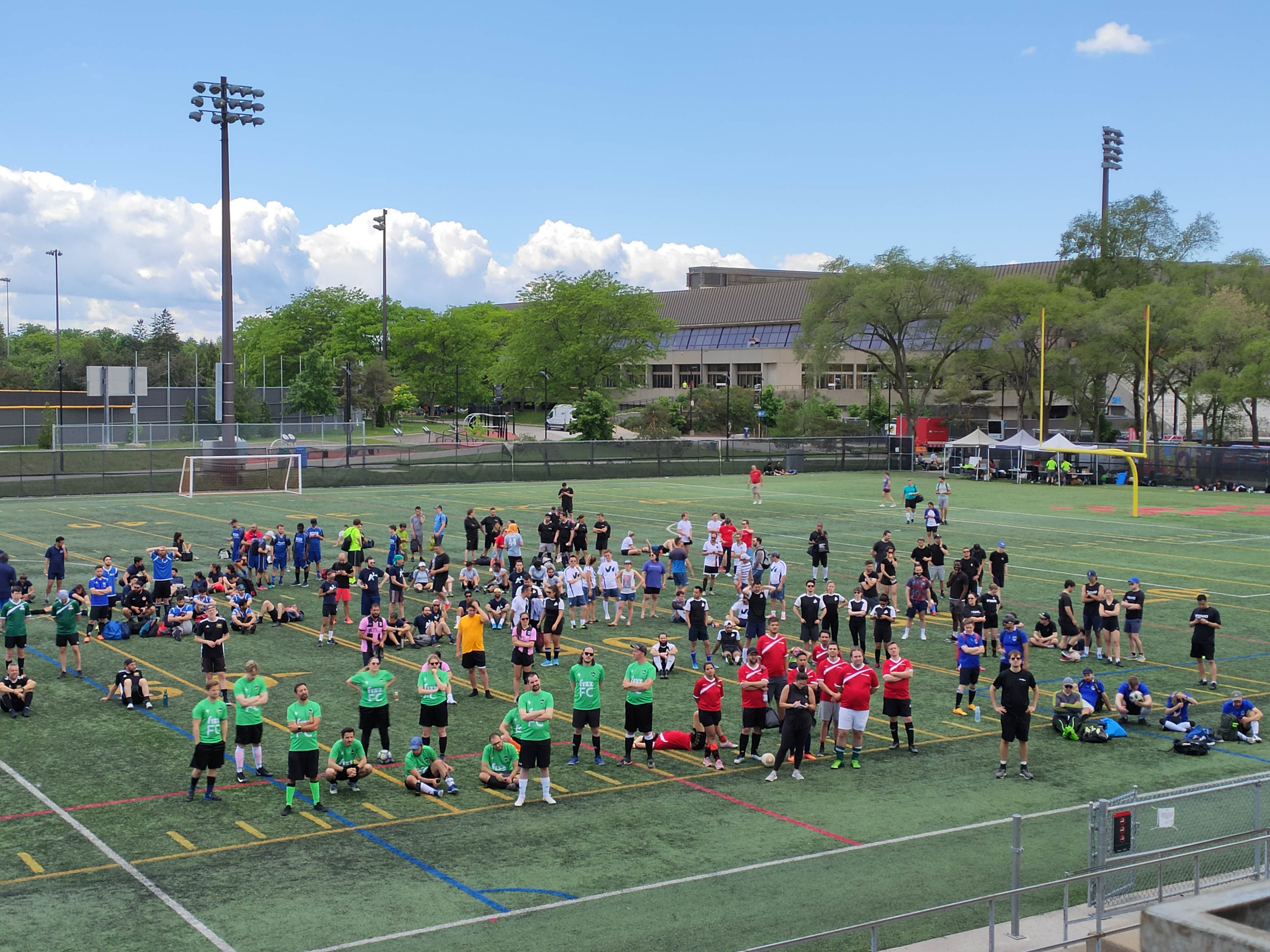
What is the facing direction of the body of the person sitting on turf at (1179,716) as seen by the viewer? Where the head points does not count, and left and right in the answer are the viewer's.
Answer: facing the viewer

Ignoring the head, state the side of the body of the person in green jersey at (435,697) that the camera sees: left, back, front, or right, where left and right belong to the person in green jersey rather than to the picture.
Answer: front

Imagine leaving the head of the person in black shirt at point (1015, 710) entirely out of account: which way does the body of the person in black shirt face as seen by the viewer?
toward the camera

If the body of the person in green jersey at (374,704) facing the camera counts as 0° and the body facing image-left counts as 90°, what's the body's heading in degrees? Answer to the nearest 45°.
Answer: approximately 0°

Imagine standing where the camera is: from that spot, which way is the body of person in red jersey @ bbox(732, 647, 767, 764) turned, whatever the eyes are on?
toward the camera

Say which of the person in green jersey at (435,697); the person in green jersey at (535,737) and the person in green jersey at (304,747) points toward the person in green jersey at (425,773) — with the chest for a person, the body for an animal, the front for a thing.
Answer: the person in green jersey at (435,697)

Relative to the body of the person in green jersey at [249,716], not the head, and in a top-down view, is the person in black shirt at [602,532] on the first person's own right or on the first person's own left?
on the first person's own left

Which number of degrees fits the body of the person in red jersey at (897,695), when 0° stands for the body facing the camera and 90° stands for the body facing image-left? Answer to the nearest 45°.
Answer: approximately 0°

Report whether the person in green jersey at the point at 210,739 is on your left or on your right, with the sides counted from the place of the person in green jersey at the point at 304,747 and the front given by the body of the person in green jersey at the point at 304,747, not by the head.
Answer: on your right

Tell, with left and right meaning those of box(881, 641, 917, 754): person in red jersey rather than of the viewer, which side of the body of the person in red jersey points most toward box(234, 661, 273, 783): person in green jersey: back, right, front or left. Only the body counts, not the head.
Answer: right

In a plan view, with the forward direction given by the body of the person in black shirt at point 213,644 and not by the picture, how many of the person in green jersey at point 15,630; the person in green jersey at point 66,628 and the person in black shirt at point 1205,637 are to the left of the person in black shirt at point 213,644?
1

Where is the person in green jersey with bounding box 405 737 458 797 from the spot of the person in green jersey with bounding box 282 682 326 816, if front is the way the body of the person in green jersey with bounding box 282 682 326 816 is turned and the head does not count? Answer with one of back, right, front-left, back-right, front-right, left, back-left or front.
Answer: left

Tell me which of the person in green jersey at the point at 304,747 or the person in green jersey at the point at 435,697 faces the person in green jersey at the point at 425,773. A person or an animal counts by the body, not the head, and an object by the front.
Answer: the person in green jersey at the point at 435,697
